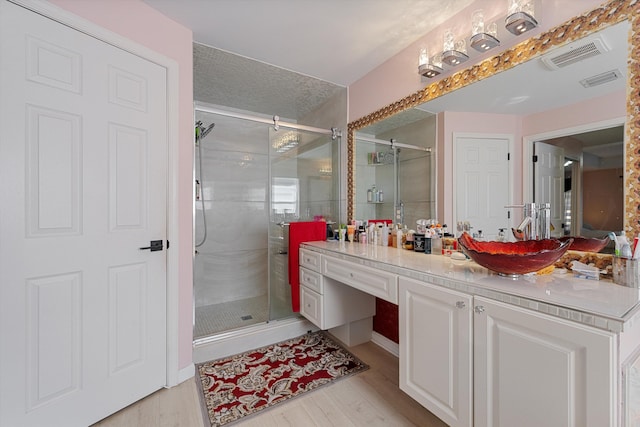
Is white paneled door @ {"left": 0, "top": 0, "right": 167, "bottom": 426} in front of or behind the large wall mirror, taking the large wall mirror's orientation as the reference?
in front

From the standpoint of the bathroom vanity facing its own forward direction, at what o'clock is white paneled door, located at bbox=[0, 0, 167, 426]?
The white paneled door is roughly at 1 o'clock from the bathroom vanity.

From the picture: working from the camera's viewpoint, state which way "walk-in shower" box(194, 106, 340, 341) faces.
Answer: facing the viewer and to the right of the viewer

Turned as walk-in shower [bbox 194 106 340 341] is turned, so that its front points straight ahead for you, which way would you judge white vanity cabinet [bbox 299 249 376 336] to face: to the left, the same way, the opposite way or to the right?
to the right

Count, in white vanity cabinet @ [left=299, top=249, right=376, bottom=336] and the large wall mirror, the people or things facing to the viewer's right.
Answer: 0

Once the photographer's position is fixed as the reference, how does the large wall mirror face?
facing the viewer and to the left of the viewer

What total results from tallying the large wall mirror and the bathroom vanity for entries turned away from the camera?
0

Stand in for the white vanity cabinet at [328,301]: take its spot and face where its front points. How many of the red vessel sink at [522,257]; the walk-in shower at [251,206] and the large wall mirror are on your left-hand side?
2

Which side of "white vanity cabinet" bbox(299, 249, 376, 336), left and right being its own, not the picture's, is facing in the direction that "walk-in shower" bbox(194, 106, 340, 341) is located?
right

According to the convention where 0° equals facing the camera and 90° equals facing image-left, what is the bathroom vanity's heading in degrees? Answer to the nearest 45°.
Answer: approximately 45°

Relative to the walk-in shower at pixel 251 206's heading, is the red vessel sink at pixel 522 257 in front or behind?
in front
